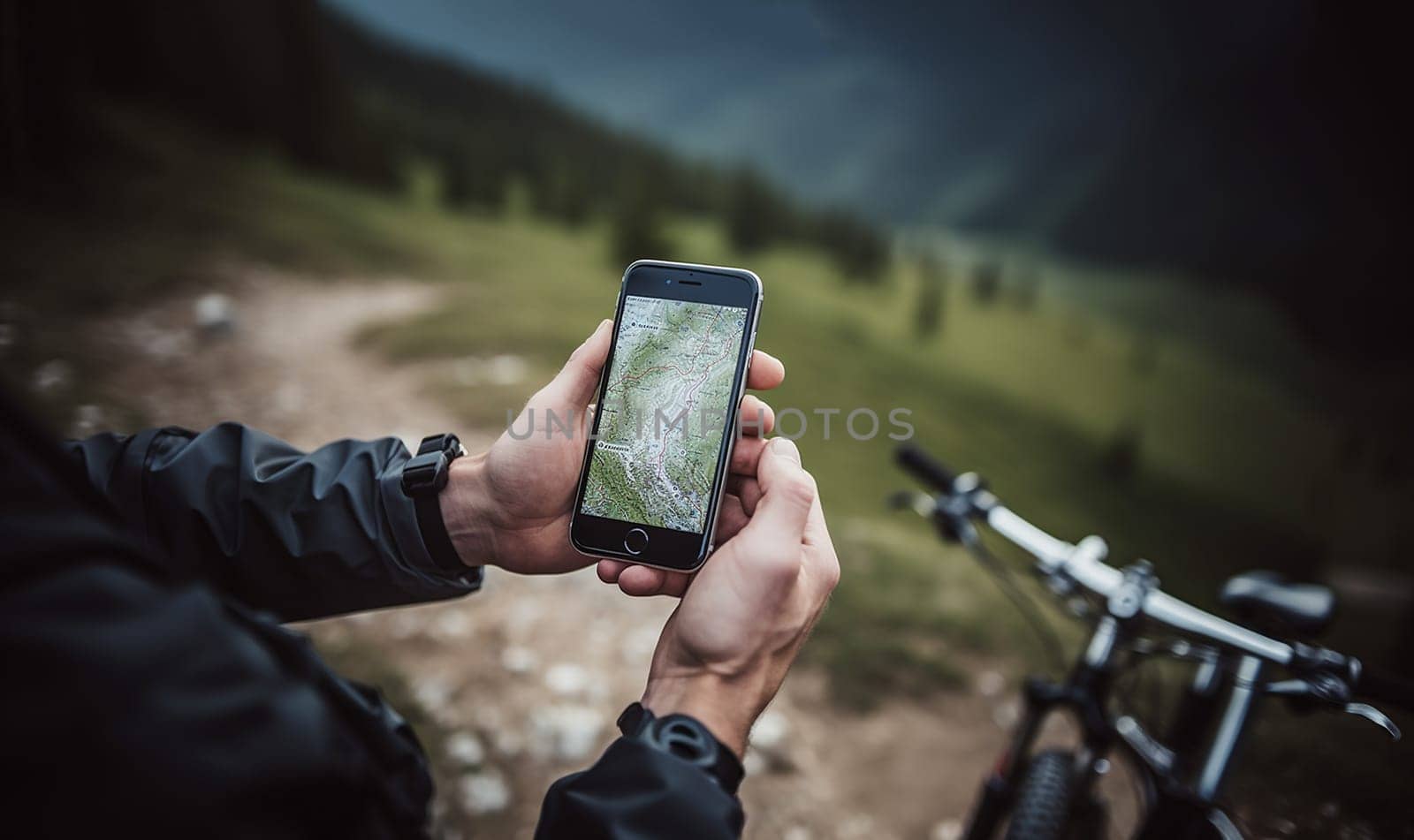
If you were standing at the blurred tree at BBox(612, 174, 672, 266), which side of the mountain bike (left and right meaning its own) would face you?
right

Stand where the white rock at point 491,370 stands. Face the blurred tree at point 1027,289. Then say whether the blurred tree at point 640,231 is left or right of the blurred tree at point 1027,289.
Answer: left

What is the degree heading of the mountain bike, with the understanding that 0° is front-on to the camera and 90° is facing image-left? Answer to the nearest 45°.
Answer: approximately 45°

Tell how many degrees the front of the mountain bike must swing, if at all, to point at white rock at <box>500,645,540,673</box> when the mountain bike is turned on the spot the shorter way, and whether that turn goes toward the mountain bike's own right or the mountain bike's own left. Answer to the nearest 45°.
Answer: approximately 45° to the mountain bike's own right

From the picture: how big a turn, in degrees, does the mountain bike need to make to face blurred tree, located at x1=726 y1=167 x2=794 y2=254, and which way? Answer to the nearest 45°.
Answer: approximately 90° to its right

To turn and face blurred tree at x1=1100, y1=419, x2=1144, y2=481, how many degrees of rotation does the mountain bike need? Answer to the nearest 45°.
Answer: approximately 135° to its right

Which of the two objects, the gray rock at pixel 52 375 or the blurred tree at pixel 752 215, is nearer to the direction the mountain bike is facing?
the gray rock

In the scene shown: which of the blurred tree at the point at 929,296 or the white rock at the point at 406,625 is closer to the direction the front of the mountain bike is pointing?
the white rock

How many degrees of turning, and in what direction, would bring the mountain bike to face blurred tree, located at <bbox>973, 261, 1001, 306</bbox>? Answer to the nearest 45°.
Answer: approximately 135° to its right

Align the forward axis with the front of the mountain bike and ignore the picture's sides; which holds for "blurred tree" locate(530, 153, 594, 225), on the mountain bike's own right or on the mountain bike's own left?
on the mountain bike's own right

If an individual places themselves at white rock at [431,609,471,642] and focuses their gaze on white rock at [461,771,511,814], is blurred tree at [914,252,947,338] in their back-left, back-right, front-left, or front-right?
back-left
